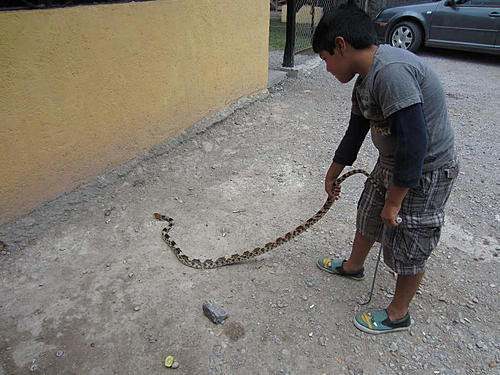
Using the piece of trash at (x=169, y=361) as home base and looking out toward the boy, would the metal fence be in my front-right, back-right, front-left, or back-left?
front-left

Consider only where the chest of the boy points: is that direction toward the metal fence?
no

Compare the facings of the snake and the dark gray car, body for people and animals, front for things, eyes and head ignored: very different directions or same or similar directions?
same or similar directions

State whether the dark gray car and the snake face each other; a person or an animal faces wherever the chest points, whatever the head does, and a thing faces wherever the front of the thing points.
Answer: no

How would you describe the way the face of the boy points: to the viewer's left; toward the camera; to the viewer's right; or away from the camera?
to the viewer's left

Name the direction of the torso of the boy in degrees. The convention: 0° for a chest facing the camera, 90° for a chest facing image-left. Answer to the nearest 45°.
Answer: approximately 90°

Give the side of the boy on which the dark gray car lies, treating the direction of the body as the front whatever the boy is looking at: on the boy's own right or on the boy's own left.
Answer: on the boy's own right

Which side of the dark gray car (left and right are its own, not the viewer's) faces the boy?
left

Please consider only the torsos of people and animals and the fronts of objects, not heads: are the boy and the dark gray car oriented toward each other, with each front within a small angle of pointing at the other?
no

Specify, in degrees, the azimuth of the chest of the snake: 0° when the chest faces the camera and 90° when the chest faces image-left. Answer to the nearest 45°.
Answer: approximately 90°

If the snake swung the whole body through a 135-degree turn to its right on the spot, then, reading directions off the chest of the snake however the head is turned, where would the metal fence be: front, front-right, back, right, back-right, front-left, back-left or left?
front-left

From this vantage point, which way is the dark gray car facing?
to the viewer's left

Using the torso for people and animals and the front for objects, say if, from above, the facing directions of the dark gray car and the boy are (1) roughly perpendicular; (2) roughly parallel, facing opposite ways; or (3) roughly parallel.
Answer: roughly parallel

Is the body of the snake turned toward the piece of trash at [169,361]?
no

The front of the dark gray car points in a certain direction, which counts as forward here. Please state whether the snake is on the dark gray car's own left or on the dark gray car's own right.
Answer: on the dark gray car's own left
